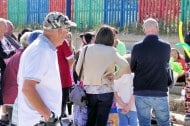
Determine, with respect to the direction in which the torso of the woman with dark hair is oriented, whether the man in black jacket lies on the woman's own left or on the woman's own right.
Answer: on the woman's own right

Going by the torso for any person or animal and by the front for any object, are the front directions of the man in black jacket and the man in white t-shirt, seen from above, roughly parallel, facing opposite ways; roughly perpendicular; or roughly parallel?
roughly perpendicular

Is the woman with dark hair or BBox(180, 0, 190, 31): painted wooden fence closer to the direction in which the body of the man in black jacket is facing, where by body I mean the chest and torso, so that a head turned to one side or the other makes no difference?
the painted wooden fence

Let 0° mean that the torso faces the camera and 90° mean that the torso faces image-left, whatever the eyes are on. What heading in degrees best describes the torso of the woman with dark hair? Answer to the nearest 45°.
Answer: approximately 180°

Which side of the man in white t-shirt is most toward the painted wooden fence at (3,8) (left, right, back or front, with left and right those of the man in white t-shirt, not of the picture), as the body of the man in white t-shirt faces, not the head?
left

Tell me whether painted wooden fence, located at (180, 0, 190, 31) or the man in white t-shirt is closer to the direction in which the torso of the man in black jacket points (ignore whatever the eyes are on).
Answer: the painted wooden fence

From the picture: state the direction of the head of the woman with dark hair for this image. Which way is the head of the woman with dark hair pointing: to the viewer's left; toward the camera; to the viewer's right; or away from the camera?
away from the camera

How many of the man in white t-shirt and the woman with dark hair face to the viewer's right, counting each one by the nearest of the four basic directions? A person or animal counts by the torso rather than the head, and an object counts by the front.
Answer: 1

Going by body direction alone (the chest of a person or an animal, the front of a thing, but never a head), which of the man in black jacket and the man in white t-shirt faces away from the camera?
the man in black jacket

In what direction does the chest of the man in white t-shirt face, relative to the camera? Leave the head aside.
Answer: to the viewer's right

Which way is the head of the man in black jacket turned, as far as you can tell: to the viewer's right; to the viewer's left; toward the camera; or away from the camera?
away from the camera

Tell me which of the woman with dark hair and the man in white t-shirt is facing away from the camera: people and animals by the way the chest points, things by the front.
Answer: the woman with dark hair
